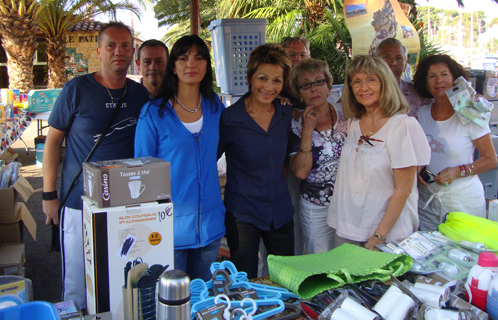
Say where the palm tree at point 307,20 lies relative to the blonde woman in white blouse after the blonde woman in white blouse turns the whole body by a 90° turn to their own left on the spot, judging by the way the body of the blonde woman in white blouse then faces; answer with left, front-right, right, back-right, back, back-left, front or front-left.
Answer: back-left

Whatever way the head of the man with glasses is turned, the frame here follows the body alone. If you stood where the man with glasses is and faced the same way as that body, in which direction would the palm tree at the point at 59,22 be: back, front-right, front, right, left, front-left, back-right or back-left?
back-right

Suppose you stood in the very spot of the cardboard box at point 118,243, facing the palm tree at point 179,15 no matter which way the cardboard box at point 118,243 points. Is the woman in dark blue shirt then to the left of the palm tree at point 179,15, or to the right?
right

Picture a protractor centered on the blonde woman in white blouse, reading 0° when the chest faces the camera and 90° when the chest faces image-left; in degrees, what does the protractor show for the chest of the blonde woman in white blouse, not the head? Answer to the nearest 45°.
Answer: approximately 45°

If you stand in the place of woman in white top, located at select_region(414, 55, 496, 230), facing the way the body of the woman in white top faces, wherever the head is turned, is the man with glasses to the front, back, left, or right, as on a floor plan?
right

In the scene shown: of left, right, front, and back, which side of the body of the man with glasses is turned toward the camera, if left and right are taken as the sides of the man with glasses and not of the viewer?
front

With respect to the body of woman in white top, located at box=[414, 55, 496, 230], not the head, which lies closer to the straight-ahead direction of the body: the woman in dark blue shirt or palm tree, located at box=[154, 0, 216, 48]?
the woman in dark blue shirt

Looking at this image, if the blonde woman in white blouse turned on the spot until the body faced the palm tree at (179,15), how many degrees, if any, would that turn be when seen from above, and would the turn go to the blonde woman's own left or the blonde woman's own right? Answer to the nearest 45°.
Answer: approximately 90° to the blonde woman's own right

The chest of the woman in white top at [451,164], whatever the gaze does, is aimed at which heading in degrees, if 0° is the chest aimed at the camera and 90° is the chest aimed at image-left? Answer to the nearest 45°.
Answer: approximately 45°

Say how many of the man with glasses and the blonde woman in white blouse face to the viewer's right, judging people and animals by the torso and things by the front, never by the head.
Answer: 0

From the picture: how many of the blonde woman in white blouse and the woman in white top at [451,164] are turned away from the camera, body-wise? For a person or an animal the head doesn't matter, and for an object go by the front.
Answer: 0
